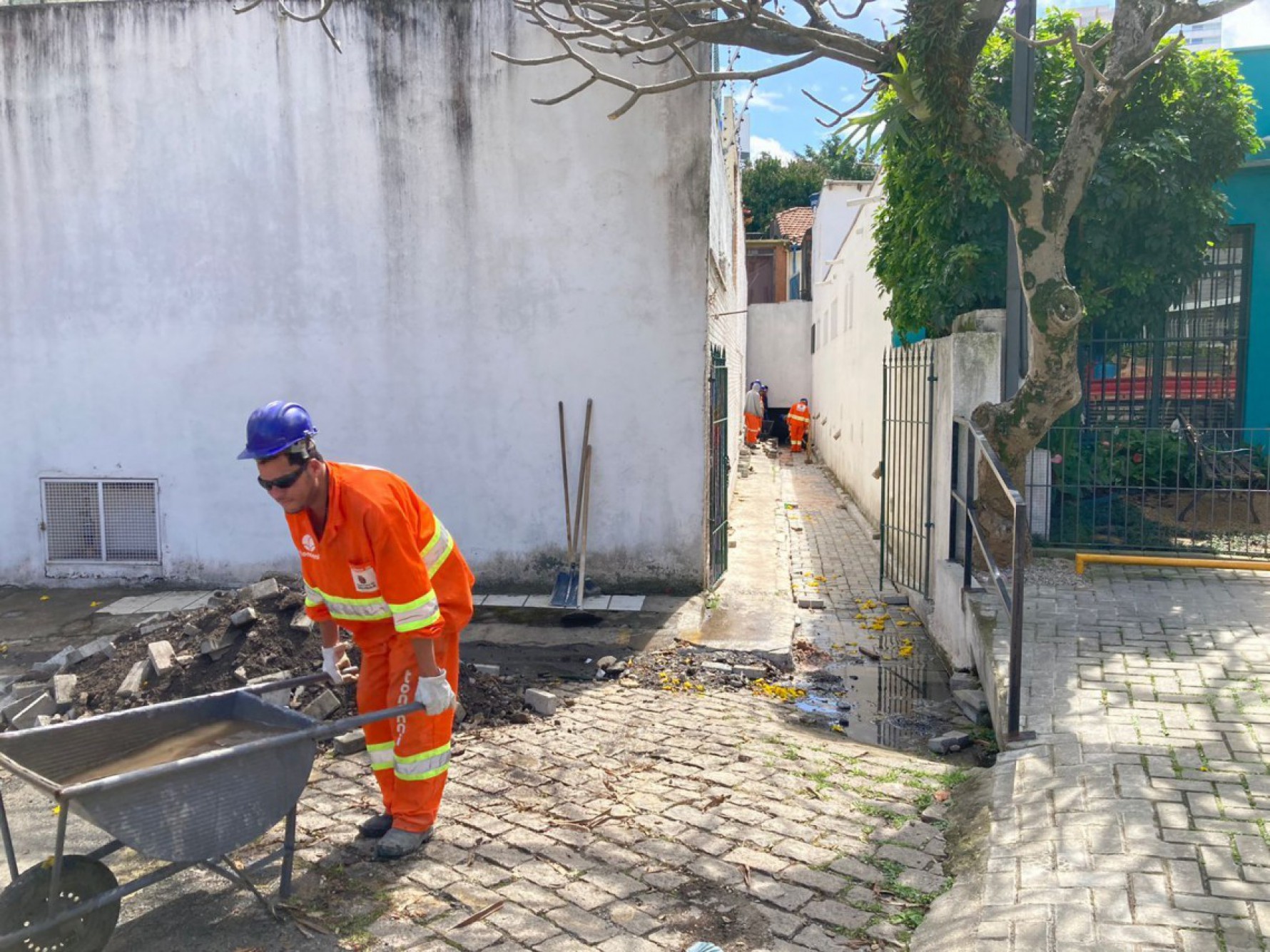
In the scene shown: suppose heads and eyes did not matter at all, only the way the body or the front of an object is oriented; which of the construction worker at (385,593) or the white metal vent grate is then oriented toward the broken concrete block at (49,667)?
the white metal vent grate

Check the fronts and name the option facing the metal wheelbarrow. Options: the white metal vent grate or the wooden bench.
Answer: the white metal vent grate

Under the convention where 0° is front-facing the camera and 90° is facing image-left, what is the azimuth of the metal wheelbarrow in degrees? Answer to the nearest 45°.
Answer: approximately 45°

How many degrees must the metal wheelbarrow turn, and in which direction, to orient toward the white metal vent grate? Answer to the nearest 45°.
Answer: approximately 135° to its right

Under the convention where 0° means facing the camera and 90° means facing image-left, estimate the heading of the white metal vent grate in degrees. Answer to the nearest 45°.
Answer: approximately 0°

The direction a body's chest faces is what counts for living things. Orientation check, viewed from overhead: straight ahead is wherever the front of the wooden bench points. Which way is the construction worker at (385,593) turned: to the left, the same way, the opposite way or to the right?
to the right

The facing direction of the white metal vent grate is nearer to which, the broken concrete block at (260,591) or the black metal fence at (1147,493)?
the broken concrete block

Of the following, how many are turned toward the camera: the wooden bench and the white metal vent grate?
1
